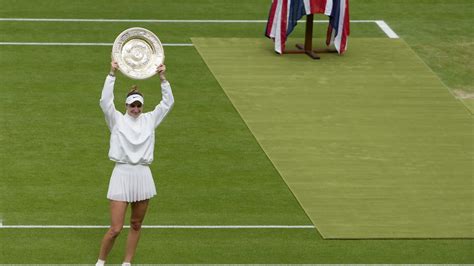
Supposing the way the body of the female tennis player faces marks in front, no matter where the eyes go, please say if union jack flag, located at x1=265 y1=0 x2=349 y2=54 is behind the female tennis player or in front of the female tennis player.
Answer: behind

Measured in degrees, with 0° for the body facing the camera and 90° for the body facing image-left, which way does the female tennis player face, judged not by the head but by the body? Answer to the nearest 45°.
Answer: approximately 0°
